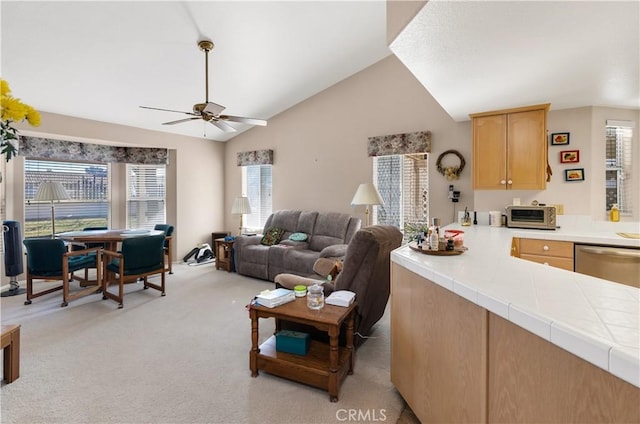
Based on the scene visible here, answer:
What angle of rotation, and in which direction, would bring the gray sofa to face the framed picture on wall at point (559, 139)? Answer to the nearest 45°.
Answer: approximately 90° to its left

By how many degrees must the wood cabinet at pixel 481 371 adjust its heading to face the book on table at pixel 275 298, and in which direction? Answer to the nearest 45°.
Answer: approximately 45° to its right

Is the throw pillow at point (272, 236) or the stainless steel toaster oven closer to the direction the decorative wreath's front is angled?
the stainless steel toaster oven

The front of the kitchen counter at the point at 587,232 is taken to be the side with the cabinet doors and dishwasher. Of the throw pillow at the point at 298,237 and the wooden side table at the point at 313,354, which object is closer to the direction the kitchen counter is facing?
the wooden side table

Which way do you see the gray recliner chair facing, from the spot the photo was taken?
facing away from the viewer and to the left of the viewer

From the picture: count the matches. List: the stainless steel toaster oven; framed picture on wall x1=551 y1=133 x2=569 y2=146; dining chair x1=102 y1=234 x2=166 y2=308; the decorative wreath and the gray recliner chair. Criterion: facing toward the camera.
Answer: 3

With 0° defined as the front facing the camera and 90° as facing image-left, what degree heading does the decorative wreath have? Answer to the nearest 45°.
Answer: approximately 0°

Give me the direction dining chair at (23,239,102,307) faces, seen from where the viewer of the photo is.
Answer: facing away from the viewer and to the right of the viewer

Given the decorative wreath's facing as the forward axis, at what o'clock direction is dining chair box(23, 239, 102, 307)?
The dining chair is roughly at 2 o'clock from the decorative wreath.

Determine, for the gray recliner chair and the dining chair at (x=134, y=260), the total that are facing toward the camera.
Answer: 0

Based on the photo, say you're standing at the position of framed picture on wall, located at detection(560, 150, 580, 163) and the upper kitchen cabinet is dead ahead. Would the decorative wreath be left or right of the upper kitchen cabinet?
right

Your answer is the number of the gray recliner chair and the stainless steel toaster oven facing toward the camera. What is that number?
1

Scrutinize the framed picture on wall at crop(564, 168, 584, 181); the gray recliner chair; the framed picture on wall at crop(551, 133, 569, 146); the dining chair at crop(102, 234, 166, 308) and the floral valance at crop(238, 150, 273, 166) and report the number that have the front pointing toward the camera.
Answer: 3

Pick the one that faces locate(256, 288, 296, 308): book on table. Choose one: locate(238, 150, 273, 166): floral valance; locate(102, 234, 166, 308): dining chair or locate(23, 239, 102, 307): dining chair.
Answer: the floral valance
